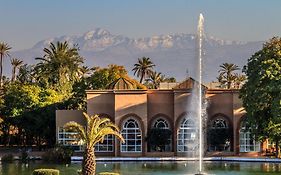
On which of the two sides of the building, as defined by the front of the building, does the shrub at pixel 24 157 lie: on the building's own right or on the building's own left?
on the building's own right

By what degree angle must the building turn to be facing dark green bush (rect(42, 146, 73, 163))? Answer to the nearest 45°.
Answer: approximately 45° to its right

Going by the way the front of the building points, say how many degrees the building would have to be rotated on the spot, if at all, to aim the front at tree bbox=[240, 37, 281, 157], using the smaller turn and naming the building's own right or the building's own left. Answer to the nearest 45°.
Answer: approximately 45° to the building's own left

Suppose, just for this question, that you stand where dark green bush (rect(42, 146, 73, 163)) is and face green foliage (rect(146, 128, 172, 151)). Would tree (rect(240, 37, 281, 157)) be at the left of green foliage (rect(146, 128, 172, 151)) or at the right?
right

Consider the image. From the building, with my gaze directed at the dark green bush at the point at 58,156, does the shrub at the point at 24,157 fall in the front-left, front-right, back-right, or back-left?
front-right

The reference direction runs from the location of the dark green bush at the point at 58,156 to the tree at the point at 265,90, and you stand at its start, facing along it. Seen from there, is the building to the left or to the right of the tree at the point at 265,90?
left

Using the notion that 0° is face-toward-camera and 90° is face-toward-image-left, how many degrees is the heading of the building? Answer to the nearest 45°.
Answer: approximately 0°
